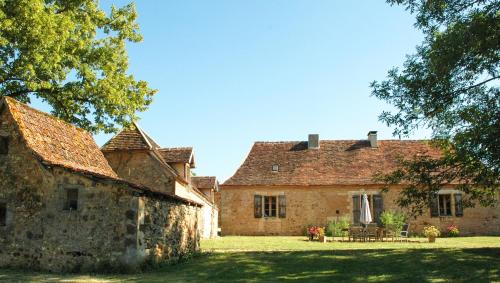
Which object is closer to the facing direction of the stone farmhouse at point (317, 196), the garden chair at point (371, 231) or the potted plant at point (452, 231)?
the garden chair

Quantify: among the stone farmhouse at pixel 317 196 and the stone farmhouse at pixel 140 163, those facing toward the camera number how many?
1

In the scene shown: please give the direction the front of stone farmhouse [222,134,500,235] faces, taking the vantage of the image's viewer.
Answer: facing the viewer

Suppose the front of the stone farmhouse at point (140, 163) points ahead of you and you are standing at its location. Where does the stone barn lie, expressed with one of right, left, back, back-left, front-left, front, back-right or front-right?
right

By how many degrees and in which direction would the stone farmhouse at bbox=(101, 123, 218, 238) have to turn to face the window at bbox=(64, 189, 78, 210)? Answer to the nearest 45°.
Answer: approximately 90° to its right

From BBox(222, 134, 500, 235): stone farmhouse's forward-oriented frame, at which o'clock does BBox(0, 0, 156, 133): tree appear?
The tree is roughly at 1 o'clock from the stone farmhouse.

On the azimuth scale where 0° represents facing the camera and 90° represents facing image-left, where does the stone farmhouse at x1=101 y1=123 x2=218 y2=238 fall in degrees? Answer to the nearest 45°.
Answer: approximately 270°

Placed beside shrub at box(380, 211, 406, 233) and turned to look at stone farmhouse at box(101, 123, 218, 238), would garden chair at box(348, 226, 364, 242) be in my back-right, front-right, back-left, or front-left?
front-left

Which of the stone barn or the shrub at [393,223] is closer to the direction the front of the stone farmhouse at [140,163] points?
the shrub

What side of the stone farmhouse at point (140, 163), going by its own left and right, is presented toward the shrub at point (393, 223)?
front

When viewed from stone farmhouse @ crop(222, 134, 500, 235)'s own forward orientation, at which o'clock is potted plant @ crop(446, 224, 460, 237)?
The potted plant is roughly at 9 o'clock from the stone farmhouse.

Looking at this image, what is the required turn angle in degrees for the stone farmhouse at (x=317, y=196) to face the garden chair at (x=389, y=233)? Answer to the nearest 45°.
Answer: approximately 45° to its left
